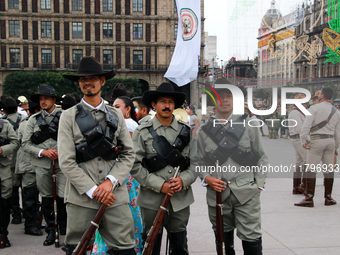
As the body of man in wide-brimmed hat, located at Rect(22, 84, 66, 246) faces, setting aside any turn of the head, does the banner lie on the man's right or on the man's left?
on the man's left

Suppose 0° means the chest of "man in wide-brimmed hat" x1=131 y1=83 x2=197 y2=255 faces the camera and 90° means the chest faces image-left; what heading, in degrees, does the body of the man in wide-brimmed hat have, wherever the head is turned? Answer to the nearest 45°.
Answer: approximately 0°

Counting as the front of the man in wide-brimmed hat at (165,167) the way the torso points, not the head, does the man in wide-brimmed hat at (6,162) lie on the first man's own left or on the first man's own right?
on the first man's own right
